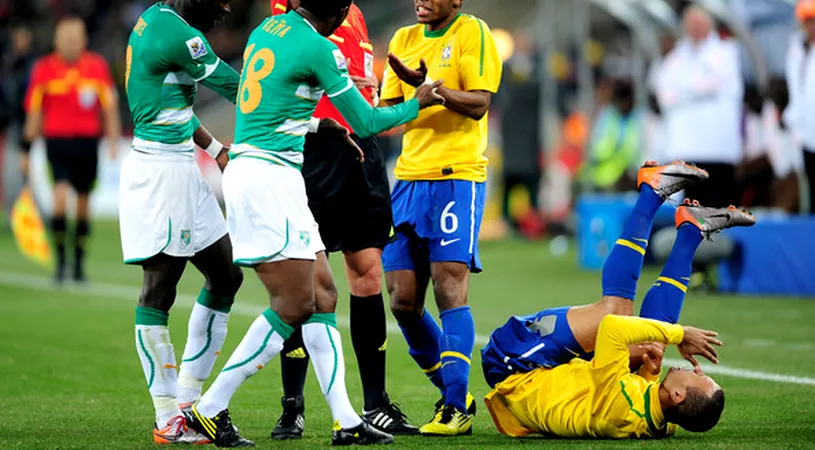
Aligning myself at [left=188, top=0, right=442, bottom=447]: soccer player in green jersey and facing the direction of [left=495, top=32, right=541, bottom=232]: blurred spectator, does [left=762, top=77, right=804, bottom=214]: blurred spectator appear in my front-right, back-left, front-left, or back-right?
front-right

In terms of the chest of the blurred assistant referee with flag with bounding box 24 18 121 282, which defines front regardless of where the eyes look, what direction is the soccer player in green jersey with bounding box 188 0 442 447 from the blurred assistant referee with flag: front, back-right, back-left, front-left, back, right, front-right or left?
front

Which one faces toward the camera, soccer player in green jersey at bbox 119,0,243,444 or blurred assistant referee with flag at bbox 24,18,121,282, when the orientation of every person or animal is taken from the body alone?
the blurred assistant referee with flag

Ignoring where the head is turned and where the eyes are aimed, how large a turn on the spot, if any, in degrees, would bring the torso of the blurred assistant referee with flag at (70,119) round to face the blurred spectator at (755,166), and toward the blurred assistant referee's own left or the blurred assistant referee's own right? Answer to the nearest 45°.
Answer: approximately 90° to the blurred assistant referee's own left

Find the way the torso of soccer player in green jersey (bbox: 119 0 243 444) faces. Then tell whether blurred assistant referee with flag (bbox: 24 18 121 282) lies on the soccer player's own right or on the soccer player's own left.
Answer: on the soccer player's own left

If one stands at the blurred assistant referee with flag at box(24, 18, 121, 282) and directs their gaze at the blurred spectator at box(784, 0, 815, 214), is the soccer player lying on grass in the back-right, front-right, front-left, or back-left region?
front-right

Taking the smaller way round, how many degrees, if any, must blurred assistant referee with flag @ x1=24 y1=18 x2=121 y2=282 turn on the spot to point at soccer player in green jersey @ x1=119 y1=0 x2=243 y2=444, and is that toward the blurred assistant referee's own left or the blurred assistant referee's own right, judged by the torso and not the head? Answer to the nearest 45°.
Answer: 0° — they already face them

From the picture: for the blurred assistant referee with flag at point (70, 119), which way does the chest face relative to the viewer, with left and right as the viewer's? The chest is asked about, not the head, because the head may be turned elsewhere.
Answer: facing the viewer

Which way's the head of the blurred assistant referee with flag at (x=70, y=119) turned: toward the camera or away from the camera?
toward the camera

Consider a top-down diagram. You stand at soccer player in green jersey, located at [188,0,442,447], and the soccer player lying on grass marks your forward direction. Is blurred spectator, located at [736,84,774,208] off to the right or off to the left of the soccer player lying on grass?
left

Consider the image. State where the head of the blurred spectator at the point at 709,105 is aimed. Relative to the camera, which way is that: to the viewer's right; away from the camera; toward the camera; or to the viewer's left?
toward the camera
